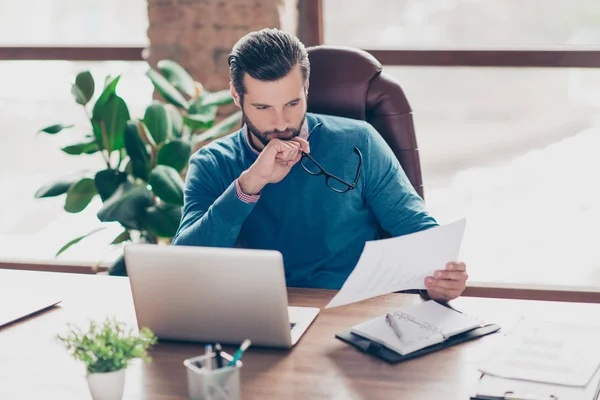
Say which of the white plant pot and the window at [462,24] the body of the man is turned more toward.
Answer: the white plant pot

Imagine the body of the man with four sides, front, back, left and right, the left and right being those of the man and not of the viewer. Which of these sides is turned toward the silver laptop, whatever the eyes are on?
front

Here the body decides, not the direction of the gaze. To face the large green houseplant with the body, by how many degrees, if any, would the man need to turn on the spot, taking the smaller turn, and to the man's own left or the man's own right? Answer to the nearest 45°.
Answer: approximately 135° to the man's own right

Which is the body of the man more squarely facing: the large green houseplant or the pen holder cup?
the pen holder cup

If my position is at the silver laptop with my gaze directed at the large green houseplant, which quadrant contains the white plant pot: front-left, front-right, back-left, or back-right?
back-left

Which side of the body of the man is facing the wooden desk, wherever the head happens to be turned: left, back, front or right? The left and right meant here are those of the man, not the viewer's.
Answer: front

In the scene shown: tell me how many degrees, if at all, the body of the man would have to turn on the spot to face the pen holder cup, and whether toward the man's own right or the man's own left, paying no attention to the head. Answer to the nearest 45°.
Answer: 0° — they already face it

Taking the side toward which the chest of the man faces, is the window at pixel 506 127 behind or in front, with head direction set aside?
behind

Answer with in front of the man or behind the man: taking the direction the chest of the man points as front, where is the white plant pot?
in front

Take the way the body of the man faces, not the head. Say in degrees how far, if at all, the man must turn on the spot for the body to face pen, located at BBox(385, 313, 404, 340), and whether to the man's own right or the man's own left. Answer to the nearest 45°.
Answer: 0° — they already face it

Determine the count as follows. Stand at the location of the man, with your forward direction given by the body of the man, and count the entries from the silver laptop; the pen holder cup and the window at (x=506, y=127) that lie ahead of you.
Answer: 2

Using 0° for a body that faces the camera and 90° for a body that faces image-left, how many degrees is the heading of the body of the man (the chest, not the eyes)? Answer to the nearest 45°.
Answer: approximately 0°

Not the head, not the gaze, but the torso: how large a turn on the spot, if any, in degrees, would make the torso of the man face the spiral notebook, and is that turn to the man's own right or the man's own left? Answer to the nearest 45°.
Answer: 0° — they already face it
